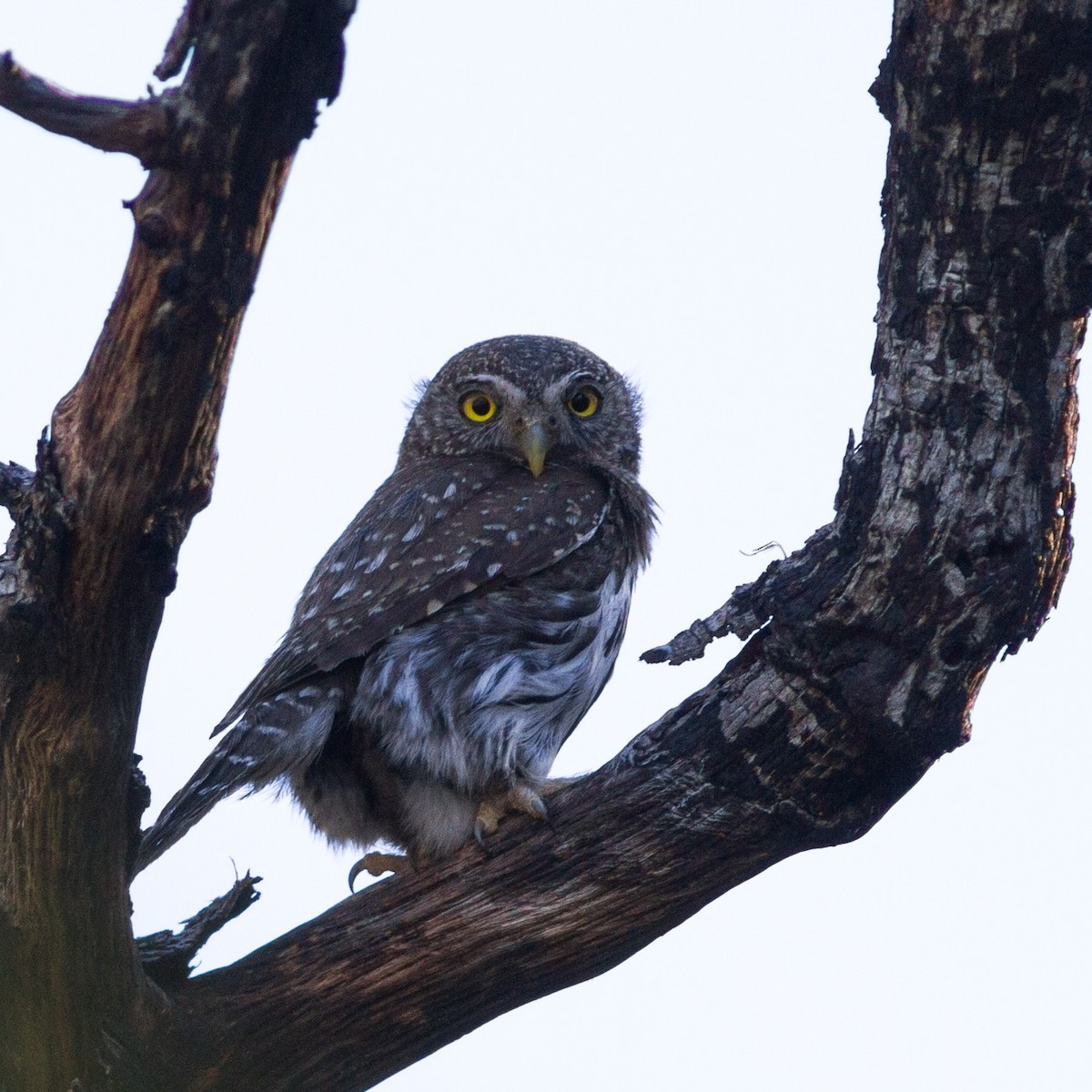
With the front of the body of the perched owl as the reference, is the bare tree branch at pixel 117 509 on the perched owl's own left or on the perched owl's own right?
on the perched owl's own right

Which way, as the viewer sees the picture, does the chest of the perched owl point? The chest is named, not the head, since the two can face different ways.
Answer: to the viewer's right
